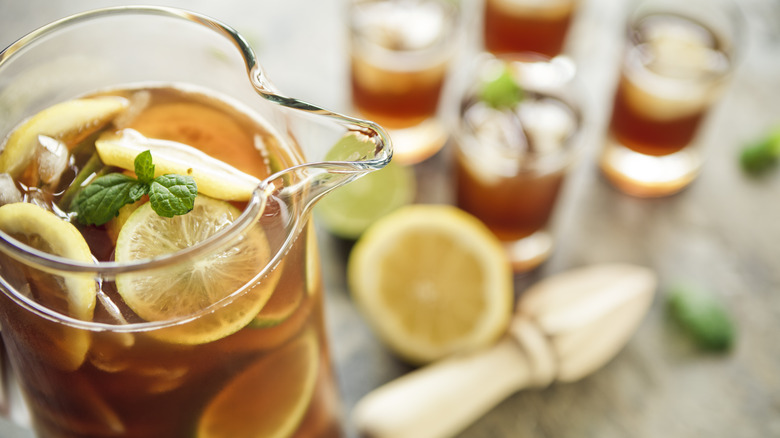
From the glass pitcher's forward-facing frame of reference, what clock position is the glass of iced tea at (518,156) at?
The glass of iced tea is roughly at 11 o'clock from the glass pitcher.

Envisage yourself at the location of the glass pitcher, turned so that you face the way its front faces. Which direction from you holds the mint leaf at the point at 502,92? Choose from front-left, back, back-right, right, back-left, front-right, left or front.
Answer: front-left

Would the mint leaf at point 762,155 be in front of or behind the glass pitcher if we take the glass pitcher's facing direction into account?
in front

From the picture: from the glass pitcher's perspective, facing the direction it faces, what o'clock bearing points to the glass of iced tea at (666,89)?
The glass of iced tea is roughly at 11 o'clock from the glass pitcher.

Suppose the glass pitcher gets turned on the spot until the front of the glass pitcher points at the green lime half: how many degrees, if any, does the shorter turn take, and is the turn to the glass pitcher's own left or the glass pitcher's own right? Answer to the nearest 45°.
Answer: approximately 45° to the glass pitcher's own left

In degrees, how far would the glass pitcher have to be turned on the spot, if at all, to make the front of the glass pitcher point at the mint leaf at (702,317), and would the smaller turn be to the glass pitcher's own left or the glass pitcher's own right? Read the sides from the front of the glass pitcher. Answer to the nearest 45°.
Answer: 0° — it already faces it

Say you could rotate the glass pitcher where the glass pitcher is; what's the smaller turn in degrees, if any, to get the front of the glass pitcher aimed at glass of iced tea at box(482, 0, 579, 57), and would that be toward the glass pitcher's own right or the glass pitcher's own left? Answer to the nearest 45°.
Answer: approximately 45° to the glass pitcher's own left

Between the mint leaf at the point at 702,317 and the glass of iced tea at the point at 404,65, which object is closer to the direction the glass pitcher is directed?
the mint leaf

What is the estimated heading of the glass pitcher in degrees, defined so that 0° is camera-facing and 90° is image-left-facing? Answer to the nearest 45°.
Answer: approximately 270°

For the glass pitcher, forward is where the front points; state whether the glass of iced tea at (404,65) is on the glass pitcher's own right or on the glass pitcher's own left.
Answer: on the glass pitcher's own left
